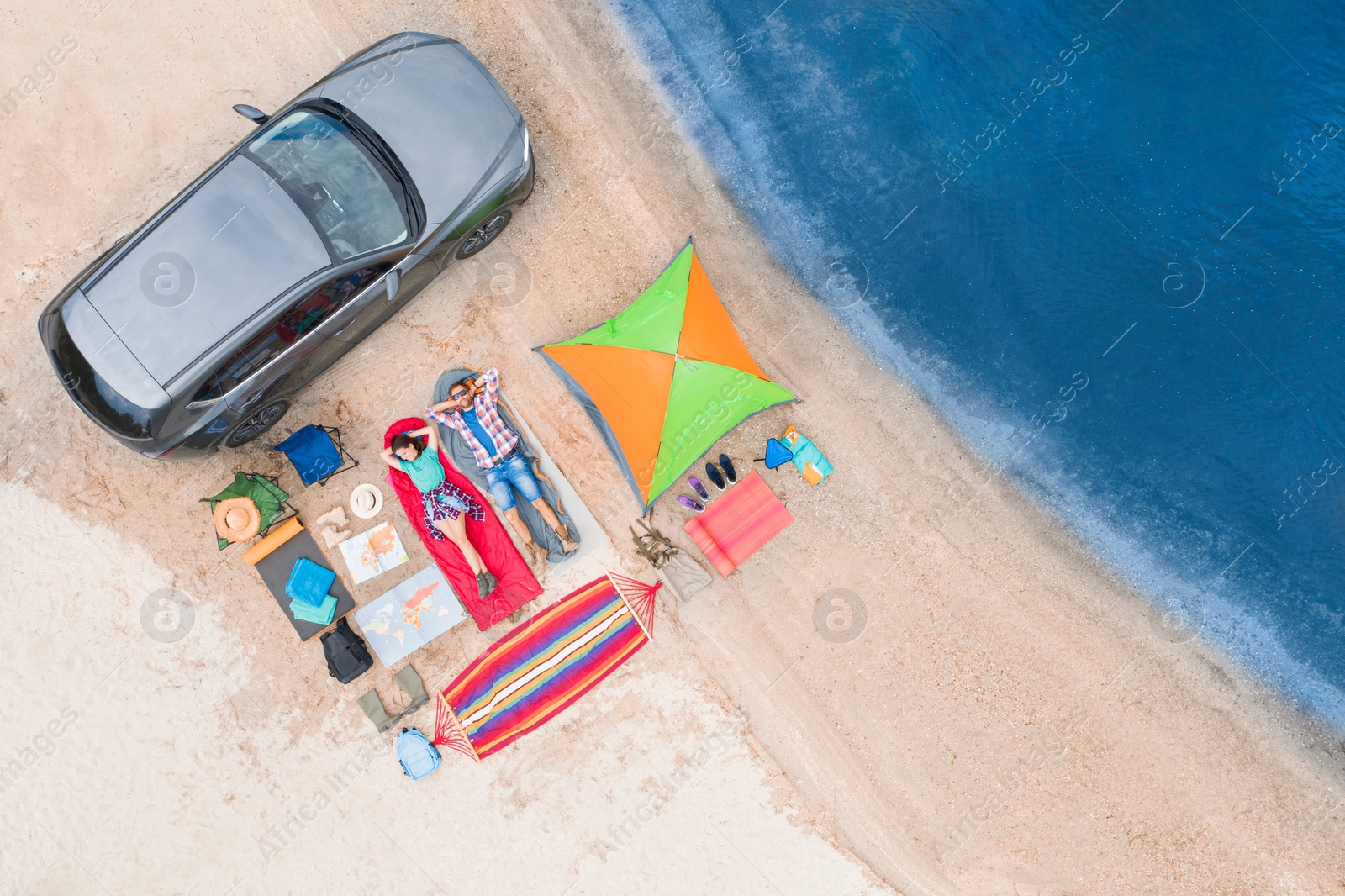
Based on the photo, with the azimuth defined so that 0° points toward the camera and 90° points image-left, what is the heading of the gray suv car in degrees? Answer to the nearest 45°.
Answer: approximately 225°

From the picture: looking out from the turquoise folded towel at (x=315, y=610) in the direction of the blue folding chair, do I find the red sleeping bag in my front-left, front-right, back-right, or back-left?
front-right

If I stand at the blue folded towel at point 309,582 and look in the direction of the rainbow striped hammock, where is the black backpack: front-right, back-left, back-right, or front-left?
front-right
